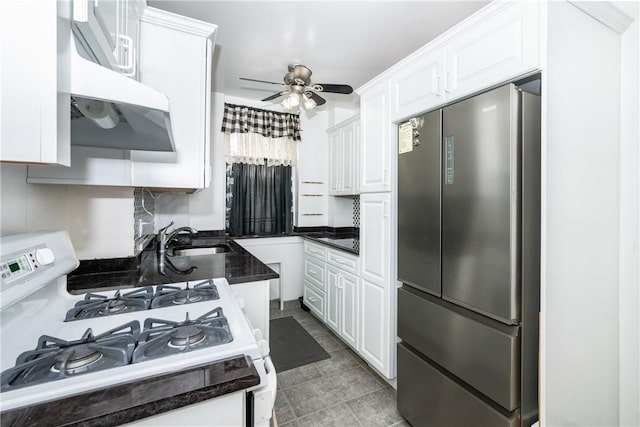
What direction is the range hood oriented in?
to the viewer's right

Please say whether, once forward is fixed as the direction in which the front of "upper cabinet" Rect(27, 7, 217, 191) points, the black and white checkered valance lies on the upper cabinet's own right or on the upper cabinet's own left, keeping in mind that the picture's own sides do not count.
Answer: on the upper cabinet's own left

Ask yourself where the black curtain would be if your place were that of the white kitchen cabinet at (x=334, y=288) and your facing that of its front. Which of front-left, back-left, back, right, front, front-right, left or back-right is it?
right

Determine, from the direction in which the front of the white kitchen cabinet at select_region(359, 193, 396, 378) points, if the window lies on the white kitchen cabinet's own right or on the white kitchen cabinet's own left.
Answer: on the white kitchen cabinet's own right

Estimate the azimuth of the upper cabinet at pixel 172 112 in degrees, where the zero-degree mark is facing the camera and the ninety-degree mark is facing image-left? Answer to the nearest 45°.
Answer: approximately 270°

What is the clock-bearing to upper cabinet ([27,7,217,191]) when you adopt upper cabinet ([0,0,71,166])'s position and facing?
upper cabinet ([27,7,217,191]) is roughly at 10 o'clock from upper cabinet ([0,0,71,166]).

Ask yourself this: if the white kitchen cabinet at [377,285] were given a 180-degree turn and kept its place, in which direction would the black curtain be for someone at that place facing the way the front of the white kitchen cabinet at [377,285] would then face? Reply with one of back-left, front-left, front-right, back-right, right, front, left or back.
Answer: left

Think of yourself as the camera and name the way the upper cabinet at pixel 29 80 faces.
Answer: facing to the right of the viewer

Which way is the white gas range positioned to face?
to the viewer's right
